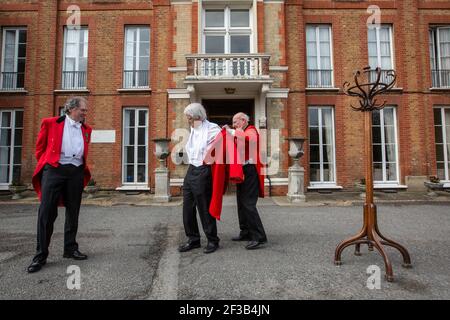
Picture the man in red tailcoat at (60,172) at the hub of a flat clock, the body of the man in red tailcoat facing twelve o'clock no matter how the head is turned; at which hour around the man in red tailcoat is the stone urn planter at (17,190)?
The stone urn planter is roughly at 7 o'clock from the man in red tailcoat.

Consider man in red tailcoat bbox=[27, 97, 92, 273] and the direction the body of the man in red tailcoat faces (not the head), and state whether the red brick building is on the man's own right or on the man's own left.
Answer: on the man's own left

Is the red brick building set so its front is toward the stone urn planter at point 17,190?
no

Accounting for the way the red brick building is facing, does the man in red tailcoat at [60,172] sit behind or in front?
in front

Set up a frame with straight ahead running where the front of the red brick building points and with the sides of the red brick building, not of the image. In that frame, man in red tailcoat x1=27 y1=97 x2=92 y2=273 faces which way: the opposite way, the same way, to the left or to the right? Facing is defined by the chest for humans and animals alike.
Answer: to the left

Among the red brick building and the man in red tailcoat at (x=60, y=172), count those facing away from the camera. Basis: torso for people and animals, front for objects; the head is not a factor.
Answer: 0

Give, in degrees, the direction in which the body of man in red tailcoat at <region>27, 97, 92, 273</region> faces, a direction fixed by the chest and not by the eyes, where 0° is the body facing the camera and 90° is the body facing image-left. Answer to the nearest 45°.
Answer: approximately 315°

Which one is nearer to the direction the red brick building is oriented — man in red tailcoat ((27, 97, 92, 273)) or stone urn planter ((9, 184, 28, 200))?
the man in red tailcoat

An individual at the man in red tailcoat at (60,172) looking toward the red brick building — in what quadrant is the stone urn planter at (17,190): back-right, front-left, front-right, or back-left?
front-left

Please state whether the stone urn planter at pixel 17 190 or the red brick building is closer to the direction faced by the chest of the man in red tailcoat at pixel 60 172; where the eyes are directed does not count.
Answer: the red brick building

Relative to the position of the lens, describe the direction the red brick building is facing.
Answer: facing the viewer
